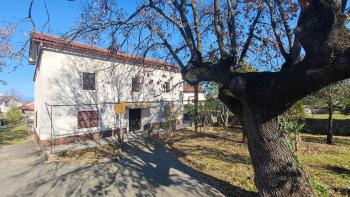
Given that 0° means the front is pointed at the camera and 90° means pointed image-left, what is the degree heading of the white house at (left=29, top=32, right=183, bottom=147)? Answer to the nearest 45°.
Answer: approximately 315°

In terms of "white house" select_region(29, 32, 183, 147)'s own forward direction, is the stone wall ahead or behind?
ahead
